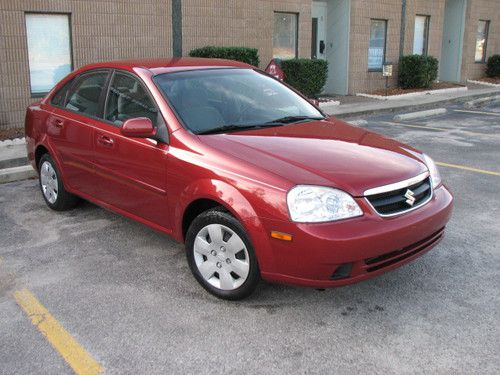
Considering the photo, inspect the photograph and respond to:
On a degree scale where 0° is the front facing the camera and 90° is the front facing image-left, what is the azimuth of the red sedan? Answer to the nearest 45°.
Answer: approximately 315°

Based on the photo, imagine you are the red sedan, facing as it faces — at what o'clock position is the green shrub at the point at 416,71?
The green shrub is roughly at 8 o'clock from the red sedan.

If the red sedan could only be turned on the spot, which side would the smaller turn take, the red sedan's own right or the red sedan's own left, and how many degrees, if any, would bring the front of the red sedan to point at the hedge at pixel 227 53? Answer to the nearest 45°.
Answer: approximately 135° to the red sedan's own left

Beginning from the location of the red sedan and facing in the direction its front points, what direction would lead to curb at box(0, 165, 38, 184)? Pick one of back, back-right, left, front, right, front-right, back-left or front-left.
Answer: back

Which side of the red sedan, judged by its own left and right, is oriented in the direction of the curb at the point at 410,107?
left

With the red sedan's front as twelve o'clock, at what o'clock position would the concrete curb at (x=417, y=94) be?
The concrete curb is roughly at 8 o'clock from the red sedan.

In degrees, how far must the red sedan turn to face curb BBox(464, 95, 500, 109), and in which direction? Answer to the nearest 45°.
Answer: approximately 90° to its left

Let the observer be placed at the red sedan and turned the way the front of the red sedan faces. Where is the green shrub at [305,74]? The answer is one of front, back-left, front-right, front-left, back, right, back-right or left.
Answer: back-left

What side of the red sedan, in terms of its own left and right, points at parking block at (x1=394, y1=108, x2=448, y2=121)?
left
